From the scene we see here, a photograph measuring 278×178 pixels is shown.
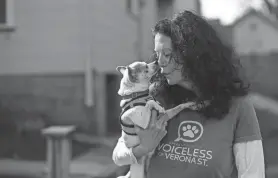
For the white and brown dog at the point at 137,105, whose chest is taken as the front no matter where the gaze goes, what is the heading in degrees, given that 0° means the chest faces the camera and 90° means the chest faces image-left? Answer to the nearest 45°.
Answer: approximately 270°

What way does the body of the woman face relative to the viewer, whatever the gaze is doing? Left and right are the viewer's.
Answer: facing the viewer and to the left of the viewer

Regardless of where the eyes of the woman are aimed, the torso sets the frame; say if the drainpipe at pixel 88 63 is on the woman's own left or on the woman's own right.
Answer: on the woman's own right
